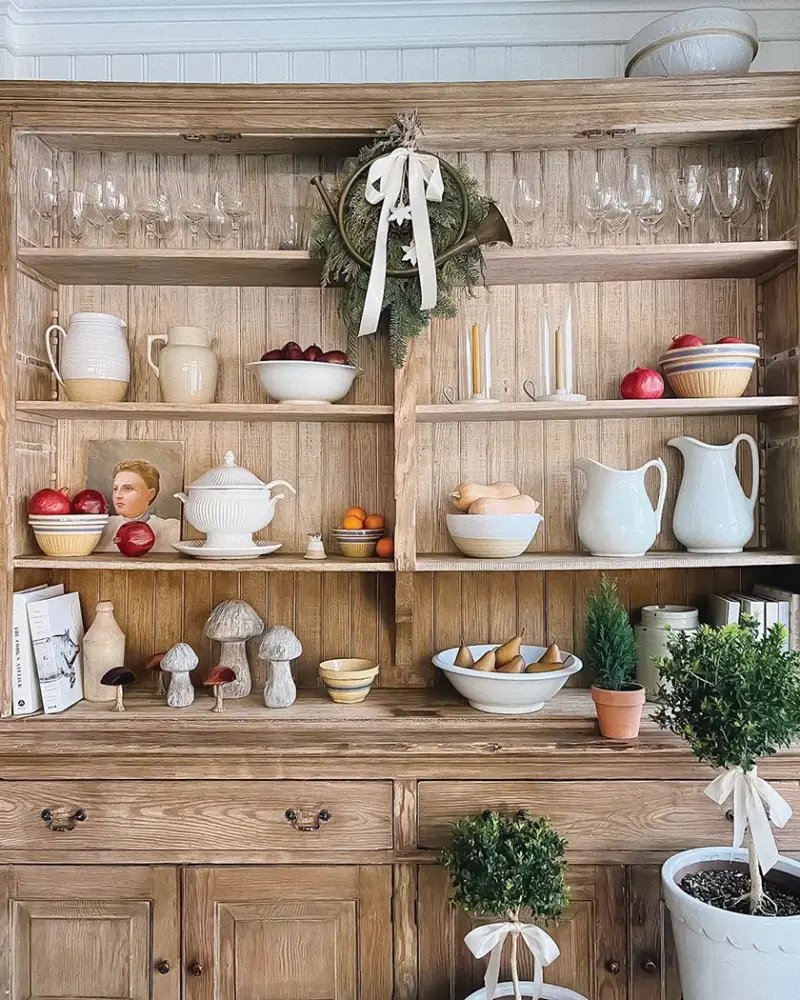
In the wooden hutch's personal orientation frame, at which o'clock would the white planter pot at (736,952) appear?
The white planter pot is roughly at 10 o'clock from the wooden hutch.

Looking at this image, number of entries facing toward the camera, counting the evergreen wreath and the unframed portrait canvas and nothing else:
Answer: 2

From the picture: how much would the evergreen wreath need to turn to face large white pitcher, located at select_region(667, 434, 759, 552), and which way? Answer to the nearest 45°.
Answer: approximately 90° to its left

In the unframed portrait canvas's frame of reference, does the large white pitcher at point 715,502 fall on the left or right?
on its left

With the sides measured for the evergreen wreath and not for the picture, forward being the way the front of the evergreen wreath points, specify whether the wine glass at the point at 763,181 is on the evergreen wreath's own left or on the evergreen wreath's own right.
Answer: on the evergreen wreath's own left
